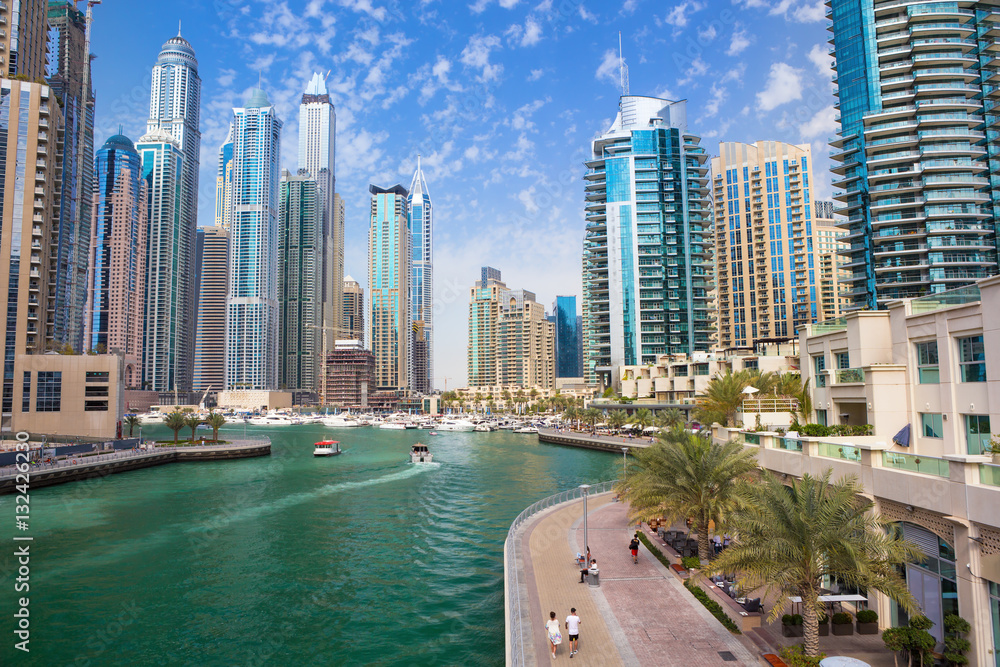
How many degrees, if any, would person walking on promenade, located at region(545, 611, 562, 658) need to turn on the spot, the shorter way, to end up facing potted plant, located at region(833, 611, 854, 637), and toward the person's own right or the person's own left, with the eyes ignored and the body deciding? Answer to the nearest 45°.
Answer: approximately 90° to the person's own right

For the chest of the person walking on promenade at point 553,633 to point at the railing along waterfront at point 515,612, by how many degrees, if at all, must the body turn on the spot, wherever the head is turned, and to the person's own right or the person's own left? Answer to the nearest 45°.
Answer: approximately 45° to the person's own left

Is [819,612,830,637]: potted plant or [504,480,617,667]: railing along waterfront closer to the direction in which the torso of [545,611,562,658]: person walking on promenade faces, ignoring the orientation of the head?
the railing along waterfront

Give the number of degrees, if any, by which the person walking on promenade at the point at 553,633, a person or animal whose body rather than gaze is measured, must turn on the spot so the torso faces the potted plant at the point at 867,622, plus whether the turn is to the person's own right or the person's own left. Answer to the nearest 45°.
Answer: approximately 90° to the person's own right

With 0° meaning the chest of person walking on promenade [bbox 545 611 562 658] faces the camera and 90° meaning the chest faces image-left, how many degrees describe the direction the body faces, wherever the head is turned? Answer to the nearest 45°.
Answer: approximately 180°

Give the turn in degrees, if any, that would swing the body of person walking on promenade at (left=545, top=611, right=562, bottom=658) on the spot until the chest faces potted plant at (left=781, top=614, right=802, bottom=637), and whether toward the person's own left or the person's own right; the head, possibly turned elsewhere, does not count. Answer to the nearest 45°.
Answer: approximately 90° to the person's own right

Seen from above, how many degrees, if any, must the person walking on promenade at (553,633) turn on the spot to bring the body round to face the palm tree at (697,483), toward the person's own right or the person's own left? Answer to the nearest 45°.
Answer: approximately 45° to the person's own right

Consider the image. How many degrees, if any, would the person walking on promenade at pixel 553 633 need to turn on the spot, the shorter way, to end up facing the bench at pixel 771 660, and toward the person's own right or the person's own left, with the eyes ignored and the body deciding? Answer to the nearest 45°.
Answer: approximately 90° to the person's own right

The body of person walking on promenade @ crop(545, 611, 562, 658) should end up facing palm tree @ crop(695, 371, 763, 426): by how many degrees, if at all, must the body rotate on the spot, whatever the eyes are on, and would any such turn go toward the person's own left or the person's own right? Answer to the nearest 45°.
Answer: approximately 45° to the person's own right
